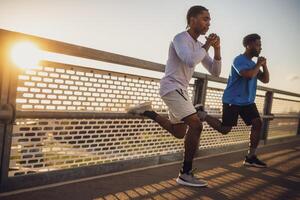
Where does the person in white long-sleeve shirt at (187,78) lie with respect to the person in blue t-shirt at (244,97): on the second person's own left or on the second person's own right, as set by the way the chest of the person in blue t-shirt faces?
on the second person's own right

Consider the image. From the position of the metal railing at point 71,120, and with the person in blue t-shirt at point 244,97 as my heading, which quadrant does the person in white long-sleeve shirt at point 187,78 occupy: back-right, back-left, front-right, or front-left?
front-right

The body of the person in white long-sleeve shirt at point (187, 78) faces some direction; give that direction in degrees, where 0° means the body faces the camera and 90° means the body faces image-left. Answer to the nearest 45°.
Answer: approximately 270°

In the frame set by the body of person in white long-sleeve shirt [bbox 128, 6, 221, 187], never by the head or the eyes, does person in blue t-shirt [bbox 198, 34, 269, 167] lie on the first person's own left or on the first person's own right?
on the first person's own left
